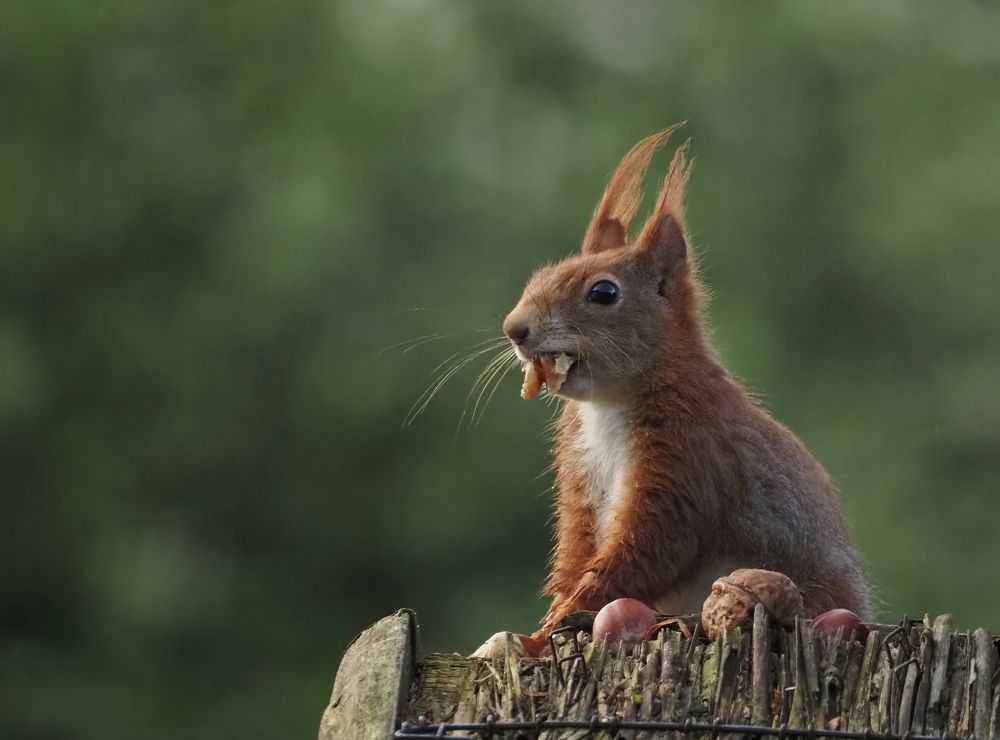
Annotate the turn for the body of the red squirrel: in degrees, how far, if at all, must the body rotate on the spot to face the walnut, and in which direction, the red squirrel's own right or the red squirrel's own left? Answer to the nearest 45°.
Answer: approximately 45° to the red squirrel's own left

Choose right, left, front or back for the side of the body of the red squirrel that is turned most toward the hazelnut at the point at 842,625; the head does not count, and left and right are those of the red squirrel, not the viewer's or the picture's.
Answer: left

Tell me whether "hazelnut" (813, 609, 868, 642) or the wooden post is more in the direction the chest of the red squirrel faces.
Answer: the wooden post

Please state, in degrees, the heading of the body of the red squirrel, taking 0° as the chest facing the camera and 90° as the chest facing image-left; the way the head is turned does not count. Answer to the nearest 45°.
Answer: approximately 45°

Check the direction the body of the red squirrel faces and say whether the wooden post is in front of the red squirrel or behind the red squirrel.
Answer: in front

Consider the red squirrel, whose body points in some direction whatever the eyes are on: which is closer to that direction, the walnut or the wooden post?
the wooden post
